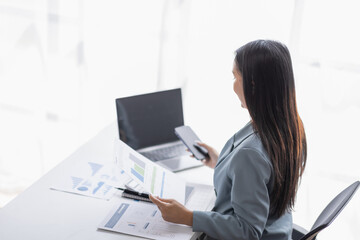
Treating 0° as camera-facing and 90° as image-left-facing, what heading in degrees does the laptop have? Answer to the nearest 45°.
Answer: approximately 315°

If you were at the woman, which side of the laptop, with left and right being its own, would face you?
front

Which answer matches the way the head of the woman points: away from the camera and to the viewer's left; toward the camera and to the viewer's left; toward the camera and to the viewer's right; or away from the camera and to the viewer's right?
away from the camera and to the viewer's left

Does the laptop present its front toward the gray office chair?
yes
